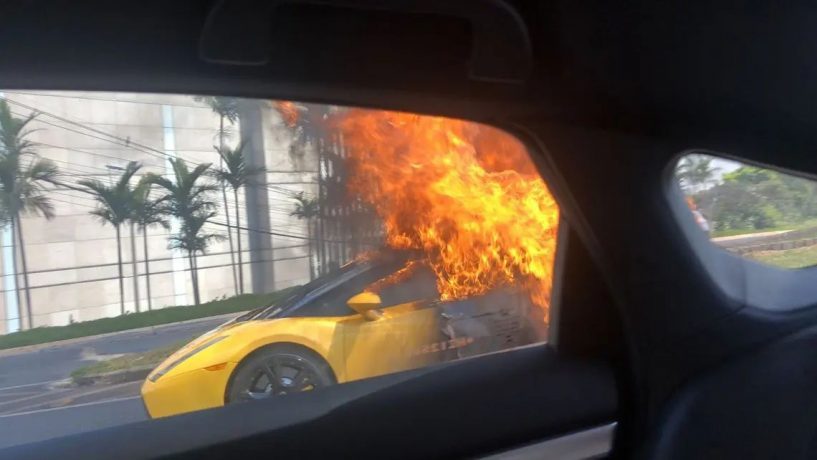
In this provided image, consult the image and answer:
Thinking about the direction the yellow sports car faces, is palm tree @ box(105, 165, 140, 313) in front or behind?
in front

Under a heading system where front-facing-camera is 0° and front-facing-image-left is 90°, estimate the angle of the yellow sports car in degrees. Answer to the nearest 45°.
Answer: approximately 90°
